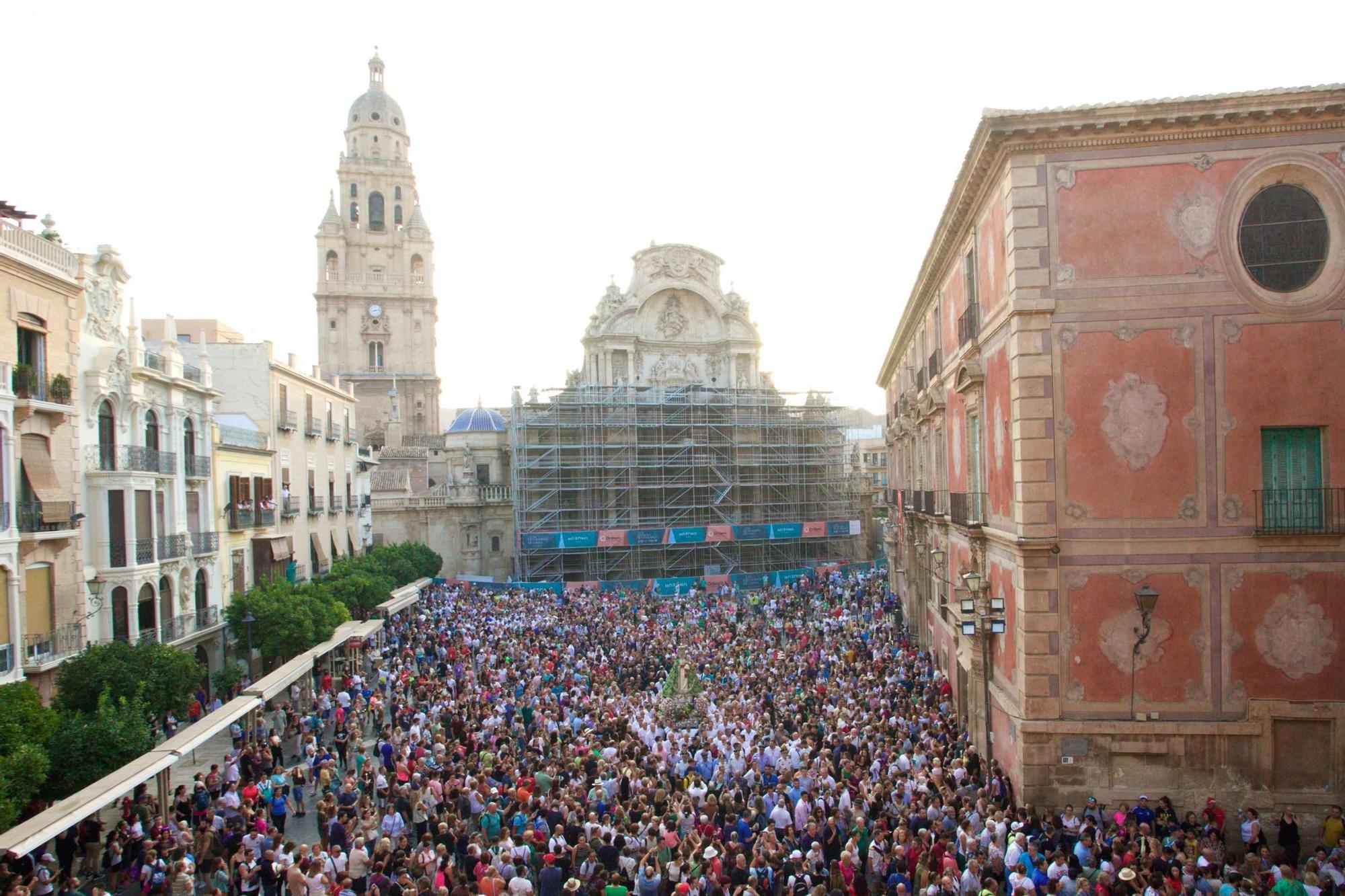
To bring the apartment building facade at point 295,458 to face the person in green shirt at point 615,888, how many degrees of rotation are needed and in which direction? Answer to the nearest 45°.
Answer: approximately 45° to its right

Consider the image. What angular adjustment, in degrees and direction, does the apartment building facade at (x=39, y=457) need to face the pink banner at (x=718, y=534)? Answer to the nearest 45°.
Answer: approximately 90° to its left

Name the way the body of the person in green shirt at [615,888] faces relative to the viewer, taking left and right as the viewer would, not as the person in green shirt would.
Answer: facing away from the viewer

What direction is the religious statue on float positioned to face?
toward the camera

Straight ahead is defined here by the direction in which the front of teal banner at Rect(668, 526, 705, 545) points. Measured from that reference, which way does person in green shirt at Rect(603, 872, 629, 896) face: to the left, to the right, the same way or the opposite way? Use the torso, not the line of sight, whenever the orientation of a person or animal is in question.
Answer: the opposite way

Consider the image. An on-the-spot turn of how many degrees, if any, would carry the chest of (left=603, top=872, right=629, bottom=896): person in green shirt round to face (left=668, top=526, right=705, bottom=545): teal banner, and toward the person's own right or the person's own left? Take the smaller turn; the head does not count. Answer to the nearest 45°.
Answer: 0° — they already face it

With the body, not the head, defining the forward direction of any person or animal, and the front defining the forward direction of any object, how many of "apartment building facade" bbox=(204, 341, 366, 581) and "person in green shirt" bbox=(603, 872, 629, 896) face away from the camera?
1

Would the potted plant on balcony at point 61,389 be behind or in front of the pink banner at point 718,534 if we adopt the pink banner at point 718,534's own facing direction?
in front

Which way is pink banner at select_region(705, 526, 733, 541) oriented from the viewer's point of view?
toward the camera

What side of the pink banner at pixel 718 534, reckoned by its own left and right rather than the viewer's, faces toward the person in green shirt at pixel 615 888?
front

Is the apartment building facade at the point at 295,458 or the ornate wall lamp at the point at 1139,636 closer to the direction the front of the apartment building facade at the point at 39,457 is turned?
the ornate wall lamp

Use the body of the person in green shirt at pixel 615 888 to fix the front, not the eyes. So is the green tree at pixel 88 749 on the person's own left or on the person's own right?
on the person's own left

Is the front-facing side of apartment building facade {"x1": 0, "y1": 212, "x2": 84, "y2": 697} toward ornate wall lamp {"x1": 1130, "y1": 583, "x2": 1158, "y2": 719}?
yes
